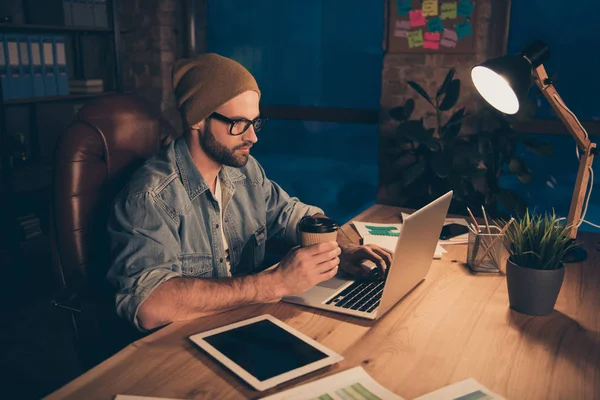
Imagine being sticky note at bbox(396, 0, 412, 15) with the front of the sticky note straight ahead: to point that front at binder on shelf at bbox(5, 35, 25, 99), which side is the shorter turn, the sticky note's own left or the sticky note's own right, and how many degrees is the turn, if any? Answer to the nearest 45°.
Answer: approximately 90° to the sticky note's own right

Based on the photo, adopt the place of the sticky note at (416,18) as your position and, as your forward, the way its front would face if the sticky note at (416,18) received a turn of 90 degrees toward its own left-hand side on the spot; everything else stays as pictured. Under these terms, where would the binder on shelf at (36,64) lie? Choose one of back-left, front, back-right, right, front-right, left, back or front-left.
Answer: back

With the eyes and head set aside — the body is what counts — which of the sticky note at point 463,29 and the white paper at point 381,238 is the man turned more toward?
the white paper

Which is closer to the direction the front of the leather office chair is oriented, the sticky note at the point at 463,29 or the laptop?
the laptop

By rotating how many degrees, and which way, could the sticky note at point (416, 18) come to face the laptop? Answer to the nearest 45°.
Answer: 0° — it already faces it

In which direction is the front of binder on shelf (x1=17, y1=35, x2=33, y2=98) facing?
toward the camera

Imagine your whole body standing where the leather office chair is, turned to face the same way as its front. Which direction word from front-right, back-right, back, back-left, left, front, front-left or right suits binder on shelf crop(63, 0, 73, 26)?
back-left

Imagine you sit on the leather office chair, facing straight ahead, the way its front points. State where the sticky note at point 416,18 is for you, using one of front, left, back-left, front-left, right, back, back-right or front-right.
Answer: left

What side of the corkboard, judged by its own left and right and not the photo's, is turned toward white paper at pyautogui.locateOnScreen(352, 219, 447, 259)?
front

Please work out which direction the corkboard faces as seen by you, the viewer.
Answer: facing the viewer

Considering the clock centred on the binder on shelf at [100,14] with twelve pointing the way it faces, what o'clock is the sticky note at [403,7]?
The sticky note is roughly at 10 o'clock from the binder on shelf.

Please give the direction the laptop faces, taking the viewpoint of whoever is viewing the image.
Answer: facing away from the viewer and to the left of the viewer

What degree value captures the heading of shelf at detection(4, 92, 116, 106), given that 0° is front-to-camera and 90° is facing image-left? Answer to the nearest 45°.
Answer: approximately 315°

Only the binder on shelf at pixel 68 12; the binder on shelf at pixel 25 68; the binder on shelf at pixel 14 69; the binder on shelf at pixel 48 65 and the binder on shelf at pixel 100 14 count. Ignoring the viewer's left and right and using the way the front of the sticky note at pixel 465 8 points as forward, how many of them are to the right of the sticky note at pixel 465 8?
5

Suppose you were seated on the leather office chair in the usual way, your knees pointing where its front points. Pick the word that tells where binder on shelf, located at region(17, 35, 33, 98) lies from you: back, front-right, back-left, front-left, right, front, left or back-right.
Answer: back-left

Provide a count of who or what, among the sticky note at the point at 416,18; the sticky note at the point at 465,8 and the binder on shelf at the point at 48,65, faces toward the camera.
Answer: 3

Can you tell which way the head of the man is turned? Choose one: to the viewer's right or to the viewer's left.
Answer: to the viewer's right

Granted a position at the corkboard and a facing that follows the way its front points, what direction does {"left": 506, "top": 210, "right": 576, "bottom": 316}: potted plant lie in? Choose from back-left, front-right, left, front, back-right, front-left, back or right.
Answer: front
